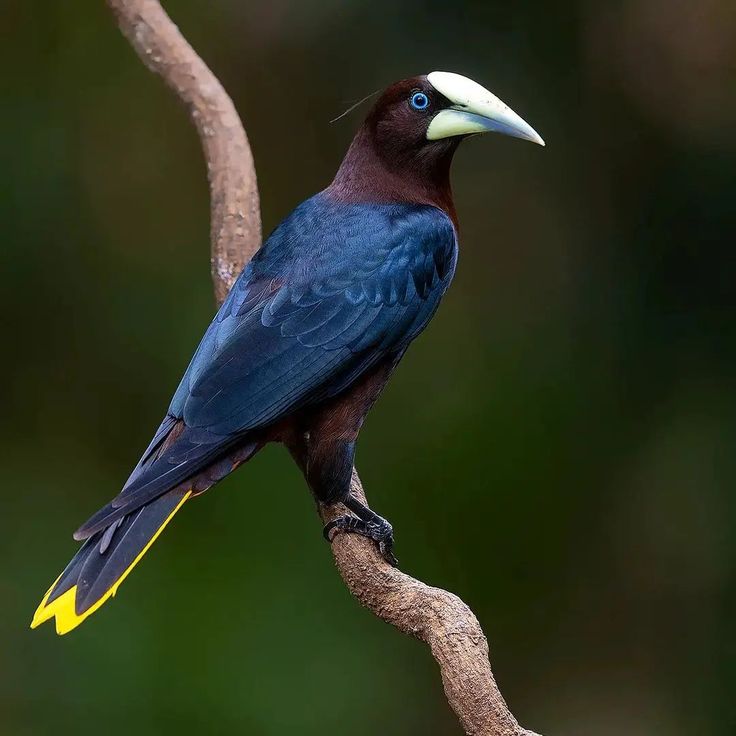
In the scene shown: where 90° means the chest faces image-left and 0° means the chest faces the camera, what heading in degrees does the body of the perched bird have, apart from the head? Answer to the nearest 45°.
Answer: approximately 270°
